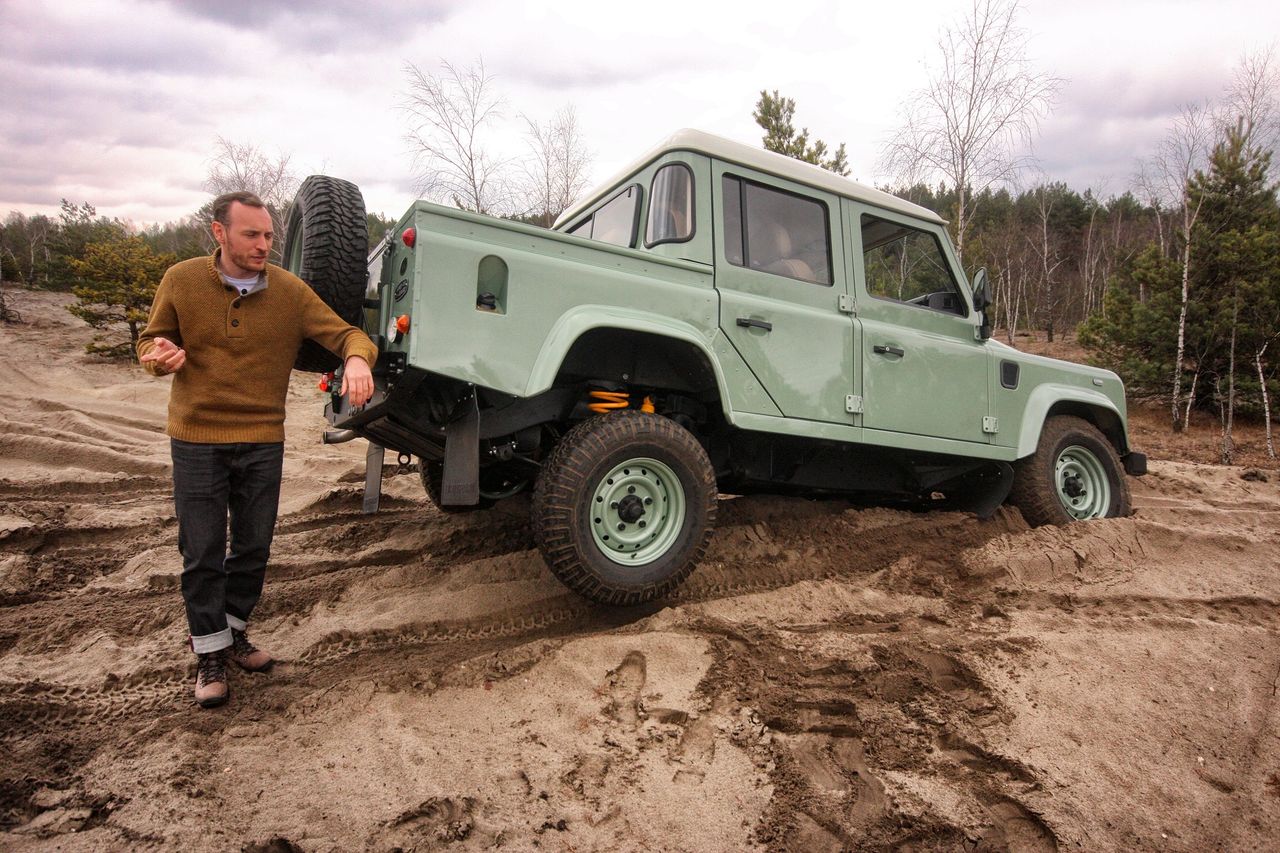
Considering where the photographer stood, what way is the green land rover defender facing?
facing away from the viewer and to the right of the viewer

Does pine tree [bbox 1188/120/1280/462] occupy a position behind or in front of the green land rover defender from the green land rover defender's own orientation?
in front

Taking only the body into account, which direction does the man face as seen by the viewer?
toward the camera

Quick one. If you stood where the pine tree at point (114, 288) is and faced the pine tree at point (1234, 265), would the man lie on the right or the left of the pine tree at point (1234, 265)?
right

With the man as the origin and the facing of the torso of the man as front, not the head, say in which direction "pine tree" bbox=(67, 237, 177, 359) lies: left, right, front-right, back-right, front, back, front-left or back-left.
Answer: back

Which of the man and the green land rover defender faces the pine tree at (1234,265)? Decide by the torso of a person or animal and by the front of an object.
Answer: the green land rover defender

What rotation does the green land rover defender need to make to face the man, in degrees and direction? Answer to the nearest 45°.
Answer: approximately 180°

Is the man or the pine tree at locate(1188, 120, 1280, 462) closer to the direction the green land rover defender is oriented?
the pine tree

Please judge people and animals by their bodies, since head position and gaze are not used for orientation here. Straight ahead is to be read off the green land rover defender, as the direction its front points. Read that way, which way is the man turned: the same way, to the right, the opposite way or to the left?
to the right

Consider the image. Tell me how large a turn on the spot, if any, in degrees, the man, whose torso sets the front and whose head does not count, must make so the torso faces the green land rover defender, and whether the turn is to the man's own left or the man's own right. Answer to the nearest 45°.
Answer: approximately 90° to the man's own left

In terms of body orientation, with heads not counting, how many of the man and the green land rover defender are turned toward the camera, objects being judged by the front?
1
